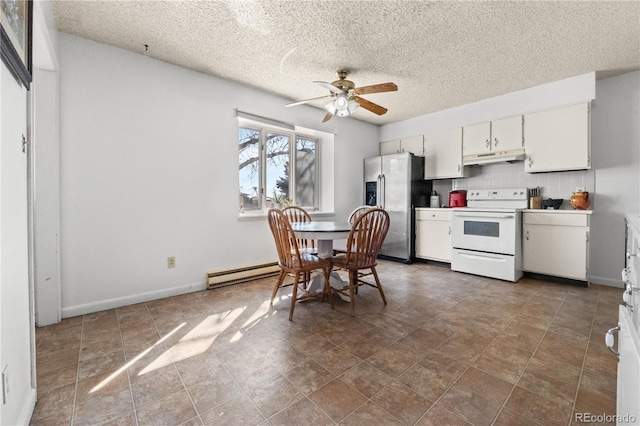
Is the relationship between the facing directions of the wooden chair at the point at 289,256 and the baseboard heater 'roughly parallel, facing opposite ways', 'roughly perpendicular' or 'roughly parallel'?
roughly perpendicular

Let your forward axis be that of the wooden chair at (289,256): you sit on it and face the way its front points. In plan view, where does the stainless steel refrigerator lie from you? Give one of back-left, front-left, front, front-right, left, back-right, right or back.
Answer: front

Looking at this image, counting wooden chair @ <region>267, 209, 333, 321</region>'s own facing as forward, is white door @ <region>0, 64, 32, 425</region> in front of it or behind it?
behind

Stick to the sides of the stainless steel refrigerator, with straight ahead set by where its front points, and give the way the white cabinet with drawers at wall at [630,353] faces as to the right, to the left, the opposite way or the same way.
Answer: to the right

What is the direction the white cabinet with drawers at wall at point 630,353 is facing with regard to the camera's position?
facing to the left of the viewer

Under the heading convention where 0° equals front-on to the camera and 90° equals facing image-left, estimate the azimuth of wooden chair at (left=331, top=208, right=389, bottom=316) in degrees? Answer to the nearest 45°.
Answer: approximately 135°

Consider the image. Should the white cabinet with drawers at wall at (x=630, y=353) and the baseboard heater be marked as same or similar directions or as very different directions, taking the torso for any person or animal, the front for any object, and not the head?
very different directions

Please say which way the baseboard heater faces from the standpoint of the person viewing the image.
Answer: facing the viewer and to the right of the viewer

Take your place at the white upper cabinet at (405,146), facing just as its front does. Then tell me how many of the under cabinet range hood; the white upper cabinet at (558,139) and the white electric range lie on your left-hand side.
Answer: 3

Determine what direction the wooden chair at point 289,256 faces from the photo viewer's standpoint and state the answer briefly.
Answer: facing away from the viewer and to the right of the viewer

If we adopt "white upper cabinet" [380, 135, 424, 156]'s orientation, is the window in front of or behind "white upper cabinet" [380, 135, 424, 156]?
in front

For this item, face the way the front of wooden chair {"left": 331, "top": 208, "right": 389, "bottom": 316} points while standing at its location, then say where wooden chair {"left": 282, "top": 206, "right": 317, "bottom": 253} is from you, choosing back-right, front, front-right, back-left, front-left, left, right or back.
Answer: front

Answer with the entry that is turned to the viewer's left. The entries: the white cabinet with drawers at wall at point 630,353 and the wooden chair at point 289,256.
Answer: the white cabinet with drawers at wall

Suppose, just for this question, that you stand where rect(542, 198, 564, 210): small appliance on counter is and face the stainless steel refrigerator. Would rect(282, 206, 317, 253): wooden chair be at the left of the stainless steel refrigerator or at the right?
left

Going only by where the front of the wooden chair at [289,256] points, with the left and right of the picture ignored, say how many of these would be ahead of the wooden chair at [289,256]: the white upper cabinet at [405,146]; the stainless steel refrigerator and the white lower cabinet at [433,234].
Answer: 3

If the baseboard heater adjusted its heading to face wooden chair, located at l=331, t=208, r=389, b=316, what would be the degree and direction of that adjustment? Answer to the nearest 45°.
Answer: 0° — it already faces it

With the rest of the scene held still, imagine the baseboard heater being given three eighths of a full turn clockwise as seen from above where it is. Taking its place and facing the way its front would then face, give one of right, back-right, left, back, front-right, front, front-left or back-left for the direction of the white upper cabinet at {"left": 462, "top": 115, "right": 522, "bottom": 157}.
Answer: back

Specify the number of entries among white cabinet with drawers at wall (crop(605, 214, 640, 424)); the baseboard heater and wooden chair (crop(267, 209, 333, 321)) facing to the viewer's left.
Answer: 1
